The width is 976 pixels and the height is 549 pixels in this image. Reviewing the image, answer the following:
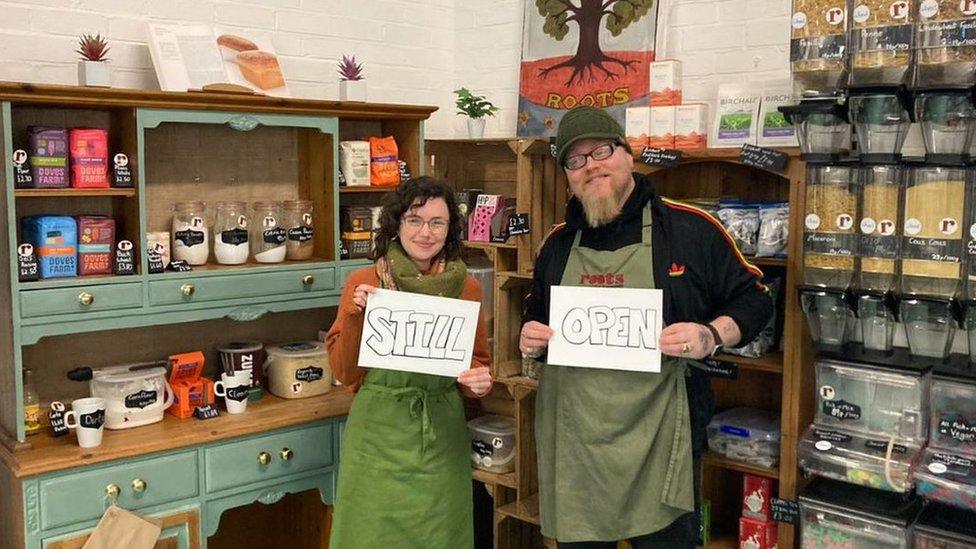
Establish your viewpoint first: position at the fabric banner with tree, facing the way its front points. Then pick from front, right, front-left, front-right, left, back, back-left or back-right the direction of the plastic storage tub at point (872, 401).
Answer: front-left

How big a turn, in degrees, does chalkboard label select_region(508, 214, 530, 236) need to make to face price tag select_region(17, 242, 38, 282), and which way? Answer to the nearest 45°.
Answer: approximately 90° to its right

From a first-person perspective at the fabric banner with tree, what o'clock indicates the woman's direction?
The woman is roughly at 1 o'clock from the fabric banner with tree.

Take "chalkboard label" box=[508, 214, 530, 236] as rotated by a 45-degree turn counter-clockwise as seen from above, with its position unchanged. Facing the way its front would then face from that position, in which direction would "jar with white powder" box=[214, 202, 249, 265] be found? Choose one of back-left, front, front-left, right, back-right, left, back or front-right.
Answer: back-right

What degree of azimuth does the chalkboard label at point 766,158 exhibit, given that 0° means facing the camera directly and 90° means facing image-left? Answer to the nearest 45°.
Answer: approximately 0°

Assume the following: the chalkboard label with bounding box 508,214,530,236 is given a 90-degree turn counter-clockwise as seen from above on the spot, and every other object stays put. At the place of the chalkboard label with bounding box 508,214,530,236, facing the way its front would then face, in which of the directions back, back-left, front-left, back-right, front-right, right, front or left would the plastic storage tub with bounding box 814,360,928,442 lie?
front-right

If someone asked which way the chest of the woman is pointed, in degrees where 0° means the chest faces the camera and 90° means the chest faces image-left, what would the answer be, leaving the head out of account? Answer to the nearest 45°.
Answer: approximately 0°

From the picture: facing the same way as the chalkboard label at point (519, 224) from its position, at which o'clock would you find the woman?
The woman is roughly at 1 o'clock from the chalkboard label.

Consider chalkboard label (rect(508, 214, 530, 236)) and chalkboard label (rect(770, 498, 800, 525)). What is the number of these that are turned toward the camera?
2

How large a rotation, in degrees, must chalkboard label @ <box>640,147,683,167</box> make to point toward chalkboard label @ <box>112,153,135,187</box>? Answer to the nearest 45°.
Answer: approximately 90° to its right

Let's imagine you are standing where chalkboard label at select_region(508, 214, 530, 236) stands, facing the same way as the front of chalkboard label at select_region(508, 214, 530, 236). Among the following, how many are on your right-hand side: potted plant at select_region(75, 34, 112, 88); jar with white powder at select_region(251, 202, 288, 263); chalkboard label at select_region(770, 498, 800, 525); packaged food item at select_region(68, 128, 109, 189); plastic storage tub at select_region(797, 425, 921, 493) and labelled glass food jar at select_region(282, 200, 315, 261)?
4
